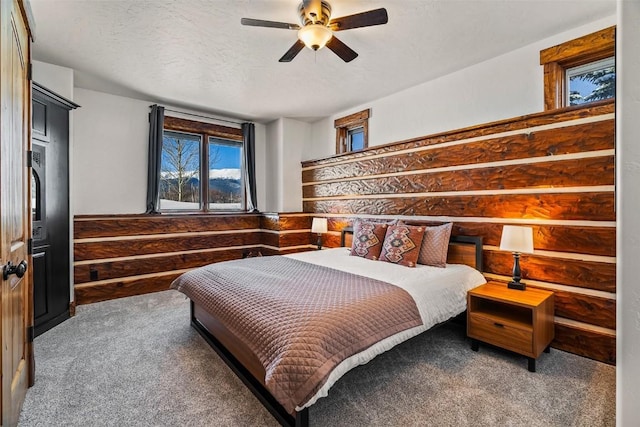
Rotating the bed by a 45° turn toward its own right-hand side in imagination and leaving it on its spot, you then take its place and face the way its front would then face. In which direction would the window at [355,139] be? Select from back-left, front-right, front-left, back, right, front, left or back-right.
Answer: right

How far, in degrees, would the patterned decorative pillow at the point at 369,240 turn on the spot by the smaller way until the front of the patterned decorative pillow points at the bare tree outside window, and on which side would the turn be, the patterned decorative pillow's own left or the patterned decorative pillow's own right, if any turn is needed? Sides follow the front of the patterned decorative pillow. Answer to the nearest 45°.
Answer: approximately 45° to the patterned decorative pillow's own right

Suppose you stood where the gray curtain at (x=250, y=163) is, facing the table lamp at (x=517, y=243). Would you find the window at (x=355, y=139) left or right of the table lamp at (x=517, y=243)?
left

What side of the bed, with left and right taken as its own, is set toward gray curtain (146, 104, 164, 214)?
right

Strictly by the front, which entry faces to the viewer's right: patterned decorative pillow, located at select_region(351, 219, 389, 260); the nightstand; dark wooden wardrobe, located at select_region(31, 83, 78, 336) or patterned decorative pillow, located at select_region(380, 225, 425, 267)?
the dark wooden wardrobe

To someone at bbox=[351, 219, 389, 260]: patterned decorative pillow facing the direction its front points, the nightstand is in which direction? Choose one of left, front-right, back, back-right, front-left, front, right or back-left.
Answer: left

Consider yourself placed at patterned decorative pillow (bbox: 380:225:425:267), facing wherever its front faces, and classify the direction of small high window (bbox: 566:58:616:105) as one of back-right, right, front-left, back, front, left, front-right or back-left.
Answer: back-left

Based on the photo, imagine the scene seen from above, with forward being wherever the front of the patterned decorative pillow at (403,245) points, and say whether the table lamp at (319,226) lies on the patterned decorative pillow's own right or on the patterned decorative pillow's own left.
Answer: on the patterned decorative pillow's own right

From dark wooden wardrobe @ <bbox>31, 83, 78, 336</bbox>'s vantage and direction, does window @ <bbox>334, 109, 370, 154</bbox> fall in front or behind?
in front

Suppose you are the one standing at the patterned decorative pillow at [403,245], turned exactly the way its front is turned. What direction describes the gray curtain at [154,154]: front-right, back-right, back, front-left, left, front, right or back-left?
front-right

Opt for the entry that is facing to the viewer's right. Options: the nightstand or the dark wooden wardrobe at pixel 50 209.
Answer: the dark wooden wardrobe

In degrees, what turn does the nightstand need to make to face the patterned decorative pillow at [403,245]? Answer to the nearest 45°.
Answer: approximately 45° to its right

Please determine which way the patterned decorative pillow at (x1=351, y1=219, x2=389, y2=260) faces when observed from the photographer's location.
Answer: facing the viewer and to the left of the viewer

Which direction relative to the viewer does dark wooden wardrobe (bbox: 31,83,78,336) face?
to the viewer's right

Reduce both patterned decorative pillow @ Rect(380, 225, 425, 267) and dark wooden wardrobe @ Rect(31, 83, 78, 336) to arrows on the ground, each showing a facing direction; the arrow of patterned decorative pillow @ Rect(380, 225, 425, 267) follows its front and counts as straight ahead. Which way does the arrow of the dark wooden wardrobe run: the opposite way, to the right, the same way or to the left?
the opposite way
